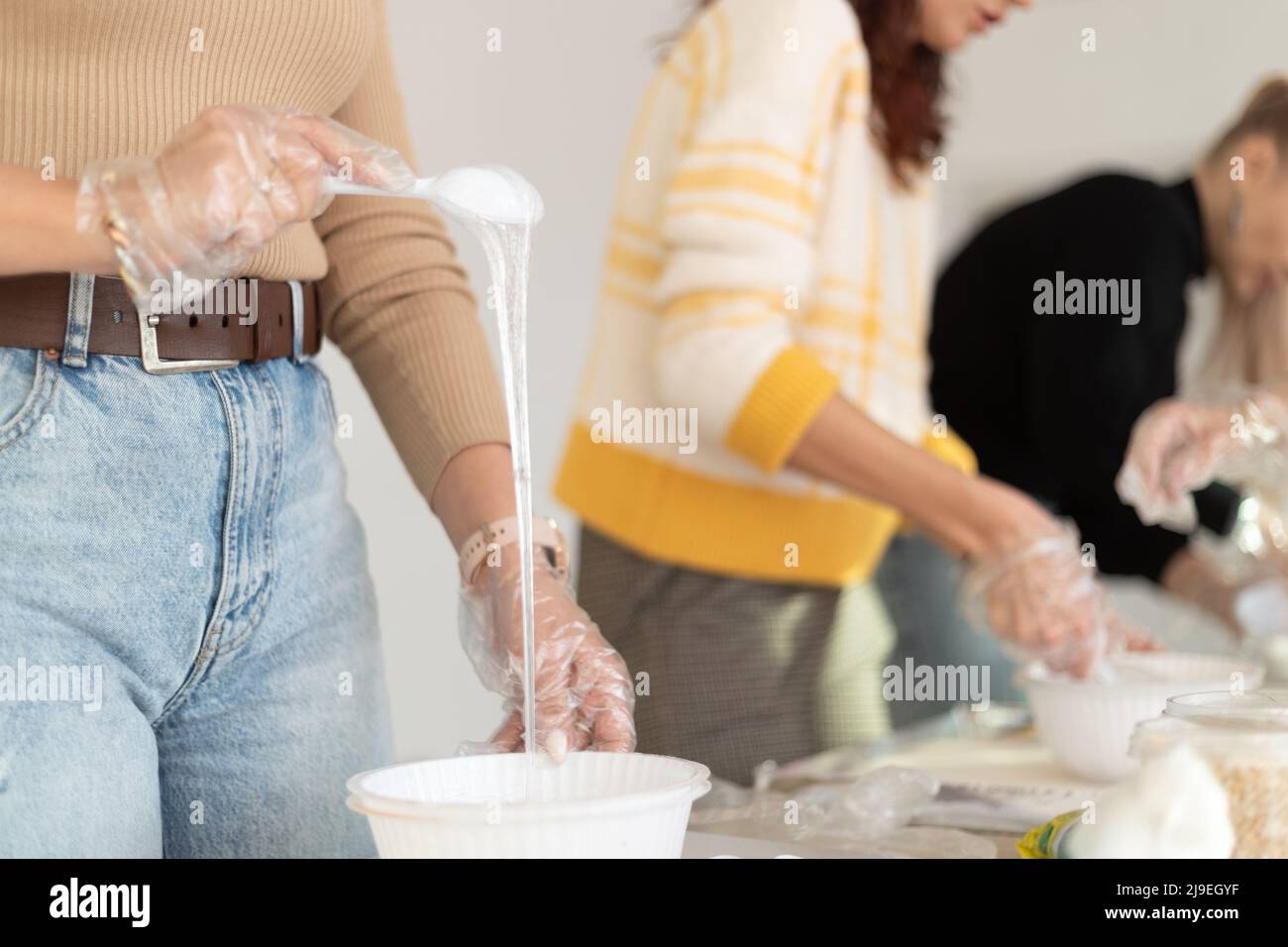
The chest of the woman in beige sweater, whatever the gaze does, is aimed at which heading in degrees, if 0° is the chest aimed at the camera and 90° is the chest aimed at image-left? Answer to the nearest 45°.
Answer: approximately 315°

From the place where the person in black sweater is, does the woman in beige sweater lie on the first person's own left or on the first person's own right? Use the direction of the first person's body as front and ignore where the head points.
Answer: on the first person's own right

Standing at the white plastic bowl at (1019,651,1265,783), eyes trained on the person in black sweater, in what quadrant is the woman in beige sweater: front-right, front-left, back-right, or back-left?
back-left

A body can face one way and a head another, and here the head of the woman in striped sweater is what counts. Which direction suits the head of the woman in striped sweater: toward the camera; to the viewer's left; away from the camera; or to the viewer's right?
to the viewer's right

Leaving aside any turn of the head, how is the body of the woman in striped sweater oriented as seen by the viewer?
to the viewer's right

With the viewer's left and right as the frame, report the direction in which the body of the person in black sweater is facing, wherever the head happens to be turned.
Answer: facing to the right of the viewer

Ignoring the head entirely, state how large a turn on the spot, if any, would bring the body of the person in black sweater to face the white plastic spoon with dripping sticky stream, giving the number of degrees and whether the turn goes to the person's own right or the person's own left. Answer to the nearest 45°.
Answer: approximately 90° to the person's own right
